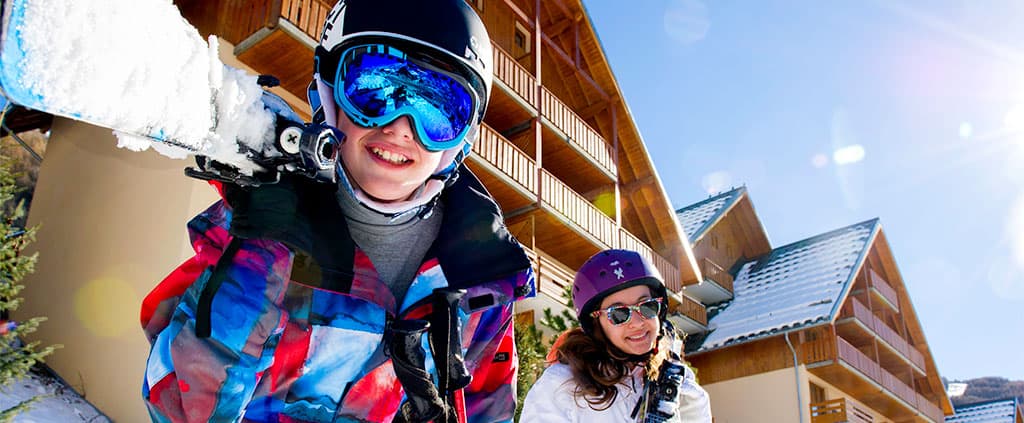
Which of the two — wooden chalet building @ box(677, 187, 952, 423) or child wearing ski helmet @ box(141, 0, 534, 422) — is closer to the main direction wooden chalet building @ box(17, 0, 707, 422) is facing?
the child wearing ski helmet

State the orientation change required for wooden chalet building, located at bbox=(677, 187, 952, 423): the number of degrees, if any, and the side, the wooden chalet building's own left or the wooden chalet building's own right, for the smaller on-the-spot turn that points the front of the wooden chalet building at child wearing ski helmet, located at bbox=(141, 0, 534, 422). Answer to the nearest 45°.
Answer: approximately 45° to the wooden chalet building's own right

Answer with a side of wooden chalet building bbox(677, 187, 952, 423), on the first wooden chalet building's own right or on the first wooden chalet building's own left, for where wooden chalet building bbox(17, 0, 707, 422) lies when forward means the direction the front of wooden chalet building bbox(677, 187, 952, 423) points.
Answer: on the first wooden chalet building's own right

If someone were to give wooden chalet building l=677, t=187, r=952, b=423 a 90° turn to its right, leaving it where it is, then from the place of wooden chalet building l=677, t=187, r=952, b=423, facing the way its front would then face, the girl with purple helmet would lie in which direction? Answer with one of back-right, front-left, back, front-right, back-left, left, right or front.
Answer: front-left

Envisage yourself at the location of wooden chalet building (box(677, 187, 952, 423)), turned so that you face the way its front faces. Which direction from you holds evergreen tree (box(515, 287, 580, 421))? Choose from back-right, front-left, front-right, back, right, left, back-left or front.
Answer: front-right

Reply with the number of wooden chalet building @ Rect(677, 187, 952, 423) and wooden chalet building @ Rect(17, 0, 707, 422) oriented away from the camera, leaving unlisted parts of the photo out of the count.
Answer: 0

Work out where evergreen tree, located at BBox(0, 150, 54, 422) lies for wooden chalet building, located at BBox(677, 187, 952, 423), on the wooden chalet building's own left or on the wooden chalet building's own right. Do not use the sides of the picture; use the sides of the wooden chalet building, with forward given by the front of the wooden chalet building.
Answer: on the wooden chalet building's own right

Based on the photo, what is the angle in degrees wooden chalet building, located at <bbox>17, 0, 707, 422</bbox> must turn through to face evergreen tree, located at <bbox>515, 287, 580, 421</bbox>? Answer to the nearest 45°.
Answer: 0° — it already faces it

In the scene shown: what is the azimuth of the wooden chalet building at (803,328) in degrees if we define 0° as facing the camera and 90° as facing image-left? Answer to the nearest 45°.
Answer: approximately 315°

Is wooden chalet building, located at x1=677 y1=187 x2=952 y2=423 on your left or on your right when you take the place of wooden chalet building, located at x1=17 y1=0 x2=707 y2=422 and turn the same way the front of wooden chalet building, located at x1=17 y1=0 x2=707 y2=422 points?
on your left
